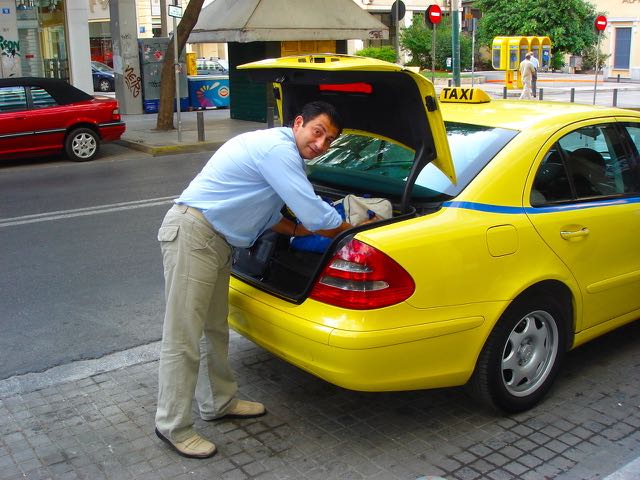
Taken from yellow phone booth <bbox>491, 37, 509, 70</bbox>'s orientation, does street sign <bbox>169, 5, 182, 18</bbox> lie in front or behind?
in front

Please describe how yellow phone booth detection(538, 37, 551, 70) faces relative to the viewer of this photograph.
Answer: facing the viewer and to the right of the viewer

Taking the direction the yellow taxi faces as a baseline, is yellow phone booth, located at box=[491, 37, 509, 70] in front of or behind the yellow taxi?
in front

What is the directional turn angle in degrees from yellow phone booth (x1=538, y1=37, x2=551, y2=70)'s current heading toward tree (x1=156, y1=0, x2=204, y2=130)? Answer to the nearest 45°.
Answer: approximately 45° to its right

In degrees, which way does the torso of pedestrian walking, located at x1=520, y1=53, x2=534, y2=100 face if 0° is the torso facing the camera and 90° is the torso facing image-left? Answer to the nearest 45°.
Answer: approximately 180°

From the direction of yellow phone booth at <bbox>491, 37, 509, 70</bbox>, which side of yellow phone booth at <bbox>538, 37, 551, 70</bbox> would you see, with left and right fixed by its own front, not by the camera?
right

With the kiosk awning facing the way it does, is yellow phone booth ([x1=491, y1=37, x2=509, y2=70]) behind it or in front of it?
behind
